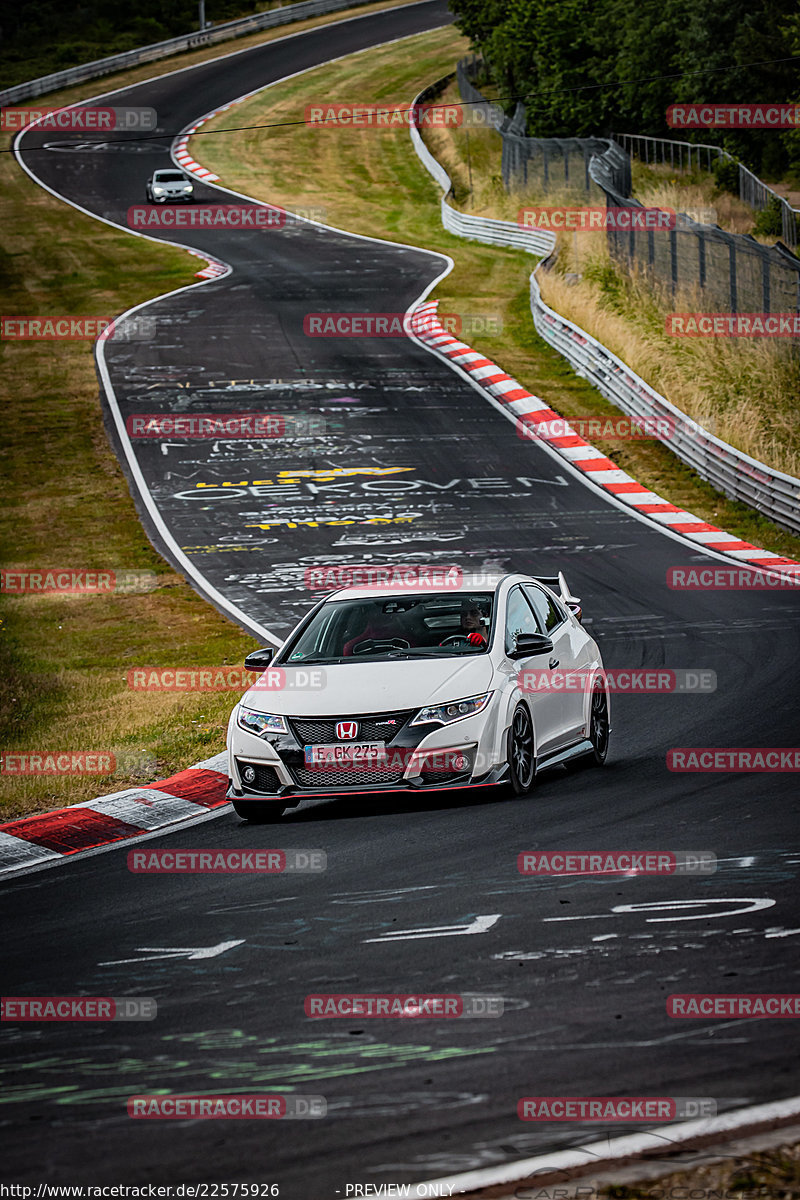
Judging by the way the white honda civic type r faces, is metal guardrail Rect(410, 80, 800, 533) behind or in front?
behind

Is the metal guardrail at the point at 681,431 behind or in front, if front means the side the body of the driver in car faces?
behind

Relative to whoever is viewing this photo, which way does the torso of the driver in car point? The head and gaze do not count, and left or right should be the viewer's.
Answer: facing the viewer and to the left of the viewer
